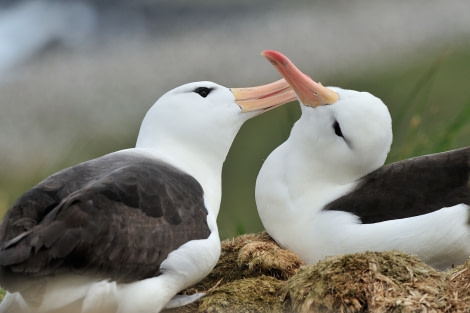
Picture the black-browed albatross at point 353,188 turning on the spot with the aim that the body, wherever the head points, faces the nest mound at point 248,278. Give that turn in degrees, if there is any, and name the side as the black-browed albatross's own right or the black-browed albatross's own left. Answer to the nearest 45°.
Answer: approximately 45° to the black-browed albatross's own left

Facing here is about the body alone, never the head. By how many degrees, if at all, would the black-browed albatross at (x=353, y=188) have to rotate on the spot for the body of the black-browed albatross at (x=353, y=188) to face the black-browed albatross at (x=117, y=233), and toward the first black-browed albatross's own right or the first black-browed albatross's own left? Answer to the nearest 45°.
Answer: approximately 45° to the first black-browed albatross's own left

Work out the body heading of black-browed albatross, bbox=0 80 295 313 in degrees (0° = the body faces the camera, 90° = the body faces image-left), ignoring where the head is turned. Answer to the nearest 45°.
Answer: approximately 270°

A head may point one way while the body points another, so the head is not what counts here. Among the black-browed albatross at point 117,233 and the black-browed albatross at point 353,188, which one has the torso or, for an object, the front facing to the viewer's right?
the black-browed albatross at point 117,233

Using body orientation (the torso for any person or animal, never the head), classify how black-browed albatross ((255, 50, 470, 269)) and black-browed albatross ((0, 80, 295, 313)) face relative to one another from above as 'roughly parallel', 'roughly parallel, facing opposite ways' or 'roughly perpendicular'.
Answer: roughly parallel, facing opposite ways

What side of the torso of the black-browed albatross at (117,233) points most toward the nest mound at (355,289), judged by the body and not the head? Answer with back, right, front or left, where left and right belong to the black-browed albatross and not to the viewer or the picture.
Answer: front

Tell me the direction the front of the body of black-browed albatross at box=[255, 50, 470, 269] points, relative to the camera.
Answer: to the viewer's left

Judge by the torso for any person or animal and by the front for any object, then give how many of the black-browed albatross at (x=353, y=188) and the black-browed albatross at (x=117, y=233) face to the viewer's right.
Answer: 1

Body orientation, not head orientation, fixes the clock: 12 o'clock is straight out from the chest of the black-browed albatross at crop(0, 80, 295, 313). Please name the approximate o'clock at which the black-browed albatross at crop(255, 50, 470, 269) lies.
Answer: the black-browed albatross at crop(255, 50, 470, 269) is roughly at 11 o'clock from the black-browed albatross at crop(0, 80, 295, 313).
